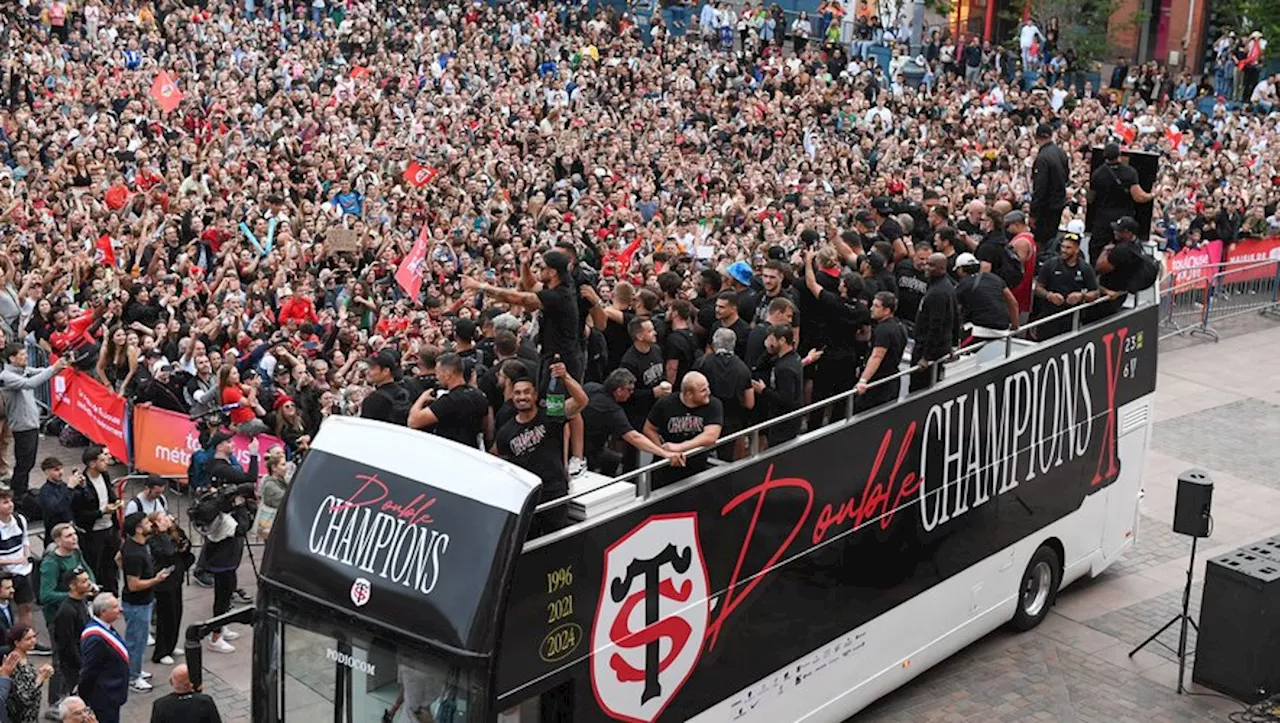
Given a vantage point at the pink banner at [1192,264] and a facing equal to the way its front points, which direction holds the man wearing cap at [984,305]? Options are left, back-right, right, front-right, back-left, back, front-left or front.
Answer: front

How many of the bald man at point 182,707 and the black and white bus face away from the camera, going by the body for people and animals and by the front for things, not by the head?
1

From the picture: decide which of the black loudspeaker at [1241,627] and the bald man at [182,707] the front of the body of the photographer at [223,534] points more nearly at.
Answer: the black loudspeaker

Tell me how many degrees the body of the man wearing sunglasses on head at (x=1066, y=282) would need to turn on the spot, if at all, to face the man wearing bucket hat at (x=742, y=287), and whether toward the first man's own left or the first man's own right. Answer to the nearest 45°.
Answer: approximately 45° to the first man's own right

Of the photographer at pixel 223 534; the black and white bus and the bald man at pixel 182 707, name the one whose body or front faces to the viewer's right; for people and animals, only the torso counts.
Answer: the photographer

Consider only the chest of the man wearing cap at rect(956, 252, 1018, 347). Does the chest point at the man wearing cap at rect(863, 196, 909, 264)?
yes

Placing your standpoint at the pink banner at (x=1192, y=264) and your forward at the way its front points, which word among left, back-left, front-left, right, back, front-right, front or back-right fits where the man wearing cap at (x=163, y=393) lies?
front-right

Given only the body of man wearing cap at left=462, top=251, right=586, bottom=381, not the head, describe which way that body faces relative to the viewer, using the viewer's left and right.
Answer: facing away from the viewer and to the left of the viewer

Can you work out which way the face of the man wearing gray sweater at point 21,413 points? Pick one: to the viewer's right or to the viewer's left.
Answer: to the viewer's right

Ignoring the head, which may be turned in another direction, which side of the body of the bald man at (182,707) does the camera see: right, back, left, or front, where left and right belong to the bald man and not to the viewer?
back

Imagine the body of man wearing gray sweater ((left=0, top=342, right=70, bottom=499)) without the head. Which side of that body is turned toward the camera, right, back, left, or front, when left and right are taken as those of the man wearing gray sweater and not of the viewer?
right

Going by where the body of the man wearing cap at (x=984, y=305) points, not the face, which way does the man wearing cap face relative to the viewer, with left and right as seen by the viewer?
facing away from the viewer and to the left of the viewer

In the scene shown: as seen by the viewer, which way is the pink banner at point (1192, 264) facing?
toward the camera

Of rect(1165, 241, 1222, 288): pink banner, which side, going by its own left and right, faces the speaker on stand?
front

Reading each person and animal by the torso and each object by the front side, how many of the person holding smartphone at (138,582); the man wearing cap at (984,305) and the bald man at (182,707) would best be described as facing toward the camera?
0

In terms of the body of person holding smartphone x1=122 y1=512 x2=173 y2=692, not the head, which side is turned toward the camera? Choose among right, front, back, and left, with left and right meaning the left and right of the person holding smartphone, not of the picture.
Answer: right

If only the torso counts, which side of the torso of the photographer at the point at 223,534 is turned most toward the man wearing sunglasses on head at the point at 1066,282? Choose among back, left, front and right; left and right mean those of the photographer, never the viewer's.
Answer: front
